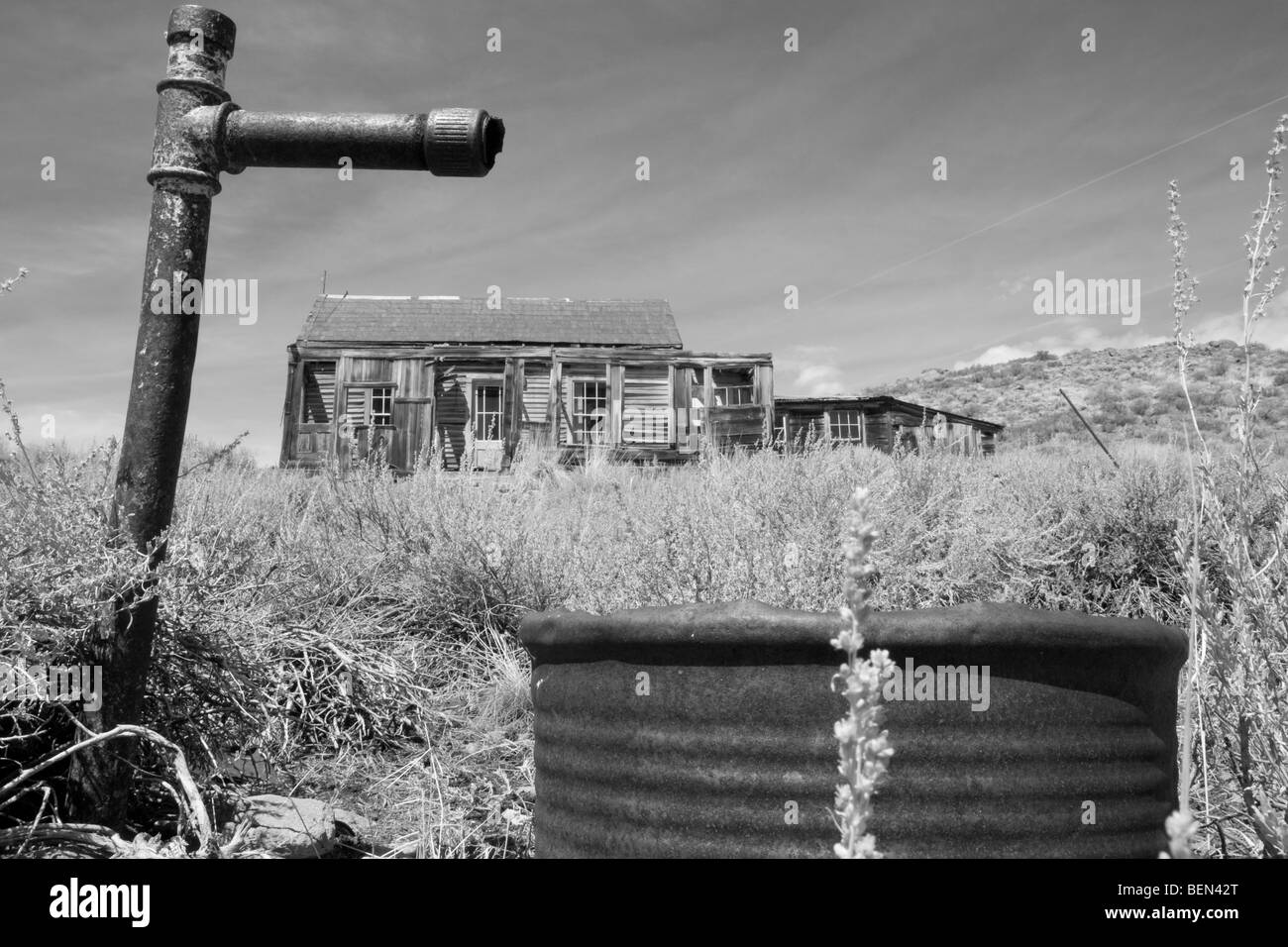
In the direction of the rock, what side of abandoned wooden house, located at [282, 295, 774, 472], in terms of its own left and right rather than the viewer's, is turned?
front

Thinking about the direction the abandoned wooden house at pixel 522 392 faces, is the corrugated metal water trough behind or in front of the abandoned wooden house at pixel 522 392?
in front

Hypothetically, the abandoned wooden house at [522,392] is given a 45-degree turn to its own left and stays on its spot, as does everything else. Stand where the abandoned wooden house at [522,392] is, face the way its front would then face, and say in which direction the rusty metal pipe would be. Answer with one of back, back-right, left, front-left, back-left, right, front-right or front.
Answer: front-right

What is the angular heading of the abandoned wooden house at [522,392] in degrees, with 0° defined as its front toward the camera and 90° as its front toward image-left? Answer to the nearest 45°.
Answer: approximately 0°
